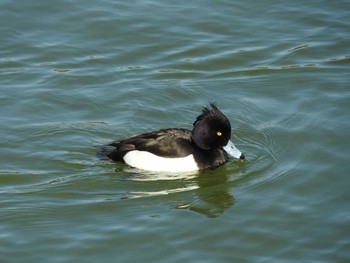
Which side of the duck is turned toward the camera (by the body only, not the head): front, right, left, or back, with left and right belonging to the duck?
right
